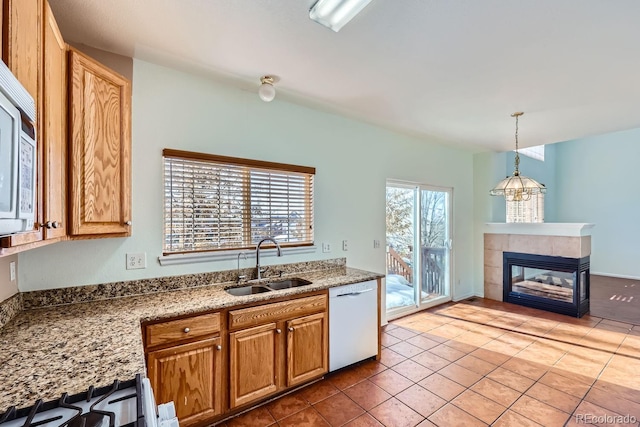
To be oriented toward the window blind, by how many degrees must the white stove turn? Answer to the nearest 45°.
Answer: approximately 45° to its left

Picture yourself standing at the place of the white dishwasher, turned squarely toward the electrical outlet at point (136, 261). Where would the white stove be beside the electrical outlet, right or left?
left

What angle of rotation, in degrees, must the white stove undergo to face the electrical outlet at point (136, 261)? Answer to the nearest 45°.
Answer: approximately 90° to its left

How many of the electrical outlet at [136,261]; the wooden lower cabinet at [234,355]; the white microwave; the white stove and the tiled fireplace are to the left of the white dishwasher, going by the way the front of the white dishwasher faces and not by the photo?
1

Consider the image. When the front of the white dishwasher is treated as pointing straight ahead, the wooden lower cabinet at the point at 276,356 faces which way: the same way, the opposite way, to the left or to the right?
the same way

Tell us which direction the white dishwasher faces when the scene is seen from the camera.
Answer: facing the viewer and to the right of the viewer

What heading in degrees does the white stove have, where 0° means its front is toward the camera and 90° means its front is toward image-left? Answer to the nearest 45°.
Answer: approximately 270°

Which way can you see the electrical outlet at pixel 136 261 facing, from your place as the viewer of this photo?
facing the viewer

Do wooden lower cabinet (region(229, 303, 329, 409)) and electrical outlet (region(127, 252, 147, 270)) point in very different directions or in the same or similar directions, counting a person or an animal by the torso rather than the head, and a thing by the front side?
same or similar directions

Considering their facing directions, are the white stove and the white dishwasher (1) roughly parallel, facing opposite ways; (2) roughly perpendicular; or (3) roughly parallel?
roughly perpendicular

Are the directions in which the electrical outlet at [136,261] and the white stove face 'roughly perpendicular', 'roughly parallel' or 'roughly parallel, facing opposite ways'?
roughly perpendicular

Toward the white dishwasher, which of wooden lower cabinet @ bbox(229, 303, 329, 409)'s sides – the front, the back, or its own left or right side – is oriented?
left

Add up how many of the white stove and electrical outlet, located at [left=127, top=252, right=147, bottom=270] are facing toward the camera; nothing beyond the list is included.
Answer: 1

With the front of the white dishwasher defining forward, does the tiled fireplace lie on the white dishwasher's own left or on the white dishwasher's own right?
on the white dishwasher's own left

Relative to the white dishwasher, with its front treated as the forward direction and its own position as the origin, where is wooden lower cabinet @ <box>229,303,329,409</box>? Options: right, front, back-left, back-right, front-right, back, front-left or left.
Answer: right

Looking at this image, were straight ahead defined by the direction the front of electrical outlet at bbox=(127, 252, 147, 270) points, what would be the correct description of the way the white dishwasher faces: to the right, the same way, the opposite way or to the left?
the same way
